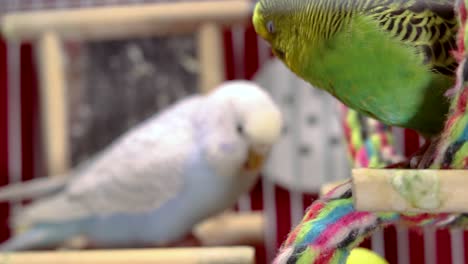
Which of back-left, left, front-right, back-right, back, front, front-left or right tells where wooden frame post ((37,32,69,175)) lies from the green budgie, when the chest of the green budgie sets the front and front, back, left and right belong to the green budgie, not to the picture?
front-right

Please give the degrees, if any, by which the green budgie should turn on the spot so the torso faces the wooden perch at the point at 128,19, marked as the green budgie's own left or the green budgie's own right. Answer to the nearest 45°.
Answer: approximately 45° to the green budgie's own right

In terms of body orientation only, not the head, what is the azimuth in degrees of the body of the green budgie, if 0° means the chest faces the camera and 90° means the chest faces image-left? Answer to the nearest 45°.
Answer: approximately 90°

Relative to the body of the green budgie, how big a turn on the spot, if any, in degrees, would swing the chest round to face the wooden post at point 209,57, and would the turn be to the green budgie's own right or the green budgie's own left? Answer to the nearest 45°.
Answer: approximately 90° to the green budgie's own right
